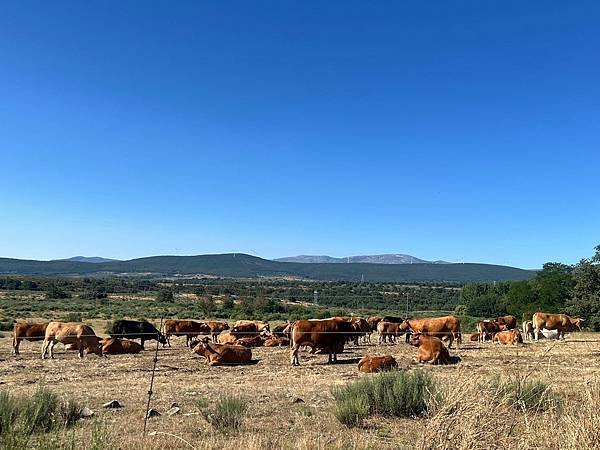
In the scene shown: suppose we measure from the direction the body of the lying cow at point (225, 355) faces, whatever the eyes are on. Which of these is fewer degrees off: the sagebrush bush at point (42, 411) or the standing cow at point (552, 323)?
the sagebrush bush

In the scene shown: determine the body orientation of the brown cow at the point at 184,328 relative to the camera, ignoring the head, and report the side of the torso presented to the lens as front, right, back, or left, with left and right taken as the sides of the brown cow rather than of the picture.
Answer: right

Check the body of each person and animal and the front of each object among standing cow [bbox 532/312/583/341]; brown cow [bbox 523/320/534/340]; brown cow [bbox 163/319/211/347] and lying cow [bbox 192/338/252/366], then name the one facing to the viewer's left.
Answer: the lying cow

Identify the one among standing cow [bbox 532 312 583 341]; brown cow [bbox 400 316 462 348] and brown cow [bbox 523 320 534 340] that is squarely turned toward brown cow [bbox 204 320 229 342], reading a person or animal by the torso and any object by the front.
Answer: brown cow [bbox 400 316 462 348]

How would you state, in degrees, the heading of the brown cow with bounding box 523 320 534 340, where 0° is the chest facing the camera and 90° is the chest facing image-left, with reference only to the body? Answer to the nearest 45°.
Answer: approximately 180°

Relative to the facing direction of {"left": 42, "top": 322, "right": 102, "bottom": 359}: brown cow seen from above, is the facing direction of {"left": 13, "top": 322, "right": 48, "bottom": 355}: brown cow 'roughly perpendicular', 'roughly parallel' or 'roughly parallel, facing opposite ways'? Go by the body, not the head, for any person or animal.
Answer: roughly parallel

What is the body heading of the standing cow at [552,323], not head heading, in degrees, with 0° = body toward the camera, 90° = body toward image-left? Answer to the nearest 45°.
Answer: approximately 270°

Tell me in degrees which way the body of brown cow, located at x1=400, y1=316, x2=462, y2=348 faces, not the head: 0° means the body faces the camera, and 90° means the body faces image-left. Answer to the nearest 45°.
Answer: approximately 90°

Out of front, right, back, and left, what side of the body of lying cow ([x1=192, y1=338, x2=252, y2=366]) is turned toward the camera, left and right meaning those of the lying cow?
left
